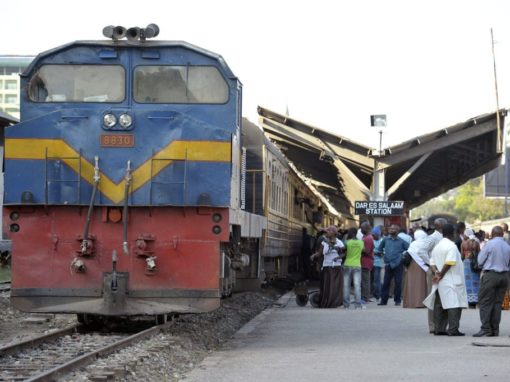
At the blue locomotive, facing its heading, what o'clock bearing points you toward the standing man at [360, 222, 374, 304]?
The standing man is roughly at 7 o'clock from the blue locomotive.

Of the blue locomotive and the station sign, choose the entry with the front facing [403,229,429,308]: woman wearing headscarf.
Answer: the station sign

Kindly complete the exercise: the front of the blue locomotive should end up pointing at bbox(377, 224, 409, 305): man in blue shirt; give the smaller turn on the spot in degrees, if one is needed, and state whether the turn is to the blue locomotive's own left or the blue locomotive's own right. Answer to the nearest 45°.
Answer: approximately 135° to the blue locomotive's own left

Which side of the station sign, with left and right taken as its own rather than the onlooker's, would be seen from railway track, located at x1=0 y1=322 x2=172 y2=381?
front

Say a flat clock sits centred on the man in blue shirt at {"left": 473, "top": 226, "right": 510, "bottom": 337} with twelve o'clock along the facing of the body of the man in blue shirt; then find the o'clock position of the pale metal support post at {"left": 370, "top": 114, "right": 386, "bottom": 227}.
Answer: The pale metal support post is roughly at 1 o'clock from the man in blue shirt.

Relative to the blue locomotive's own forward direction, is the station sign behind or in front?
behind

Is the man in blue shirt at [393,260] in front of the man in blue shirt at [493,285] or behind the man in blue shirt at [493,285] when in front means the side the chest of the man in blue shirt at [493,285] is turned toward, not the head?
in front

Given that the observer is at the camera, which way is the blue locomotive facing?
facing the viewer

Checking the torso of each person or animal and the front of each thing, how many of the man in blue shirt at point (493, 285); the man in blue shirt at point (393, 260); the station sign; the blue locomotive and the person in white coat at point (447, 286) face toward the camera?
3

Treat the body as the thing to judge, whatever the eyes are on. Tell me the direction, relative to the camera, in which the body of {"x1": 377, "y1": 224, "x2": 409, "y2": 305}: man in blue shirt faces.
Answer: toward the camera

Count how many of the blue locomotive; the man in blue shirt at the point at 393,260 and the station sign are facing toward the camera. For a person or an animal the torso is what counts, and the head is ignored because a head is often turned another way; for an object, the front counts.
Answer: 3

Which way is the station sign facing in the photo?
toward the camera
